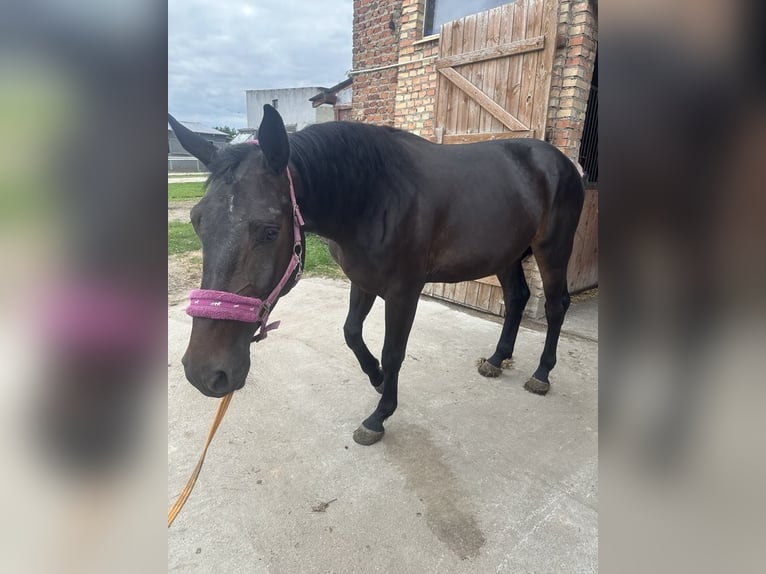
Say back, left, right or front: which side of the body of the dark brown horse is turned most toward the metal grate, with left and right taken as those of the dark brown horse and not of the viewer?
back

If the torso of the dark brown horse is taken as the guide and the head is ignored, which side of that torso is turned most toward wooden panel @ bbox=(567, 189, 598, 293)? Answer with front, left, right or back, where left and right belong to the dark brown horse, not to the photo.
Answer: back

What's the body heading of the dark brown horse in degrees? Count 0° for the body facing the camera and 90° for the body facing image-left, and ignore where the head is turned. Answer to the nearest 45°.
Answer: approximately 45°

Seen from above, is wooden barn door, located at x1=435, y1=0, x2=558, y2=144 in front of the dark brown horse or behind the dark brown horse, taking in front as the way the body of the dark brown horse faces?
behind
